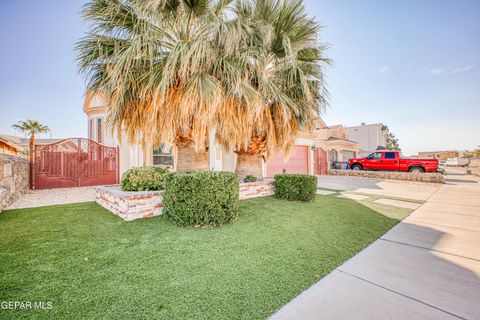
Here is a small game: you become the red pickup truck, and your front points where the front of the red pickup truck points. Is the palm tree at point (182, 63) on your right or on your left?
on your left

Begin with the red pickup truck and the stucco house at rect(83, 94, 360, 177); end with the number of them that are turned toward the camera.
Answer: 1

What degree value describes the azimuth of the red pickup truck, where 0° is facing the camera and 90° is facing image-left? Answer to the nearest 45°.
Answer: approximately 90°

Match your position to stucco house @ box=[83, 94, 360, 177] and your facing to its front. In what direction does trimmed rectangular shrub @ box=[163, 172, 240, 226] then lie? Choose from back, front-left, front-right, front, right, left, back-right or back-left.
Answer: front

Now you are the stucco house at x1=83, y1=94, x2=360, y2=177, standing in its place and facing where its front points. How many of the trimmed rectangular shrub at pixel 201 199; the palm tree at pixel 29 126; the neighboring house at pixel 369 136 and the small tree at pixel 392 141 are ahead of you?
1

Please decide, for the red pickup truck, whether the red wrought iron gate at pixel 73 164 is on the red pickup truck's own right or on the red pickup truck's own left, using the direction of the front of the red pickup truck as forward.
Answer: on the red pickup truck's own left

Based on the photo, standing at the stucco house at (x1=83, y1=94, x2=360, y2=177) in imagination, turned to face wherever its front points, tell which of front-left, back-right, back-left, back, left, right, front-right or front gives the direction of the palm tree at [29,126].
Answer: back-right

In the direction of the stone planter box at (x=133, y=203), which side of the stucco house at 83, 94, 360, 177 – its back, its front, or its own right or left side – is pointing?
front

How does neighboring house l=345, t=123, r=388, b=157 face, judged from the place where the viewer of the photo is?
facing the viewer and to the right of the viewer

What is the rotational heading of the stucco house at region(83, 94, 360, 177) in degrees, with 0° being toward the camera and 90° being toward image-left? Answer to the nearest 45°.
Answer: approximately 0°
